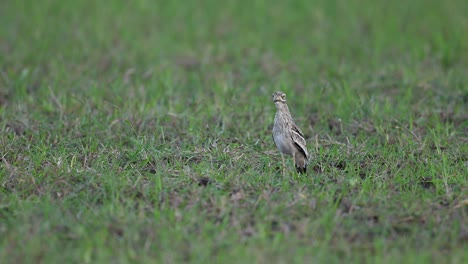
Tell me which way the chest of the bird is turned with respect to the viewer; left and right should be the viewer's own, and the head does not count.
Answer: facing the viewer and to the left of the viewer
